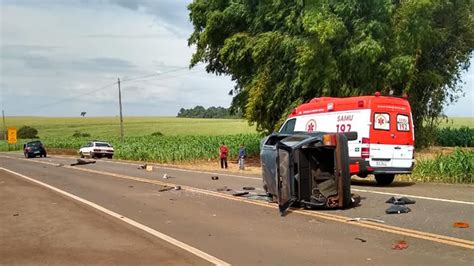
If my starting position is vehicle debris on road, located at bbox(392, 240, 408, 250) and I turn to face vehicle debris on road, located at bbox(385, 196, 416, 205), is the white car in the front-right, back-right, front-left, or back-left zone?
front-left

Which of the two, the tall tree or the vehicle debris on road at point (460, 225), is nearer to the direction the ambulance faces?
the tall tree

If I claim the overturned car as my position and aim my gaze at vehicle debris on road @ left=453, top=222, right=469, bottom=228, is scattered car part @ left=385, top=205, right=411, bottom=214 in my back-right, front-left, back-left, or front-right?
front-left

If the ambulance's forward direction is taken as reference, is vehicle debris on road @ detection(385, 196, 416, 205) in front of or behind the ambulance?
behind

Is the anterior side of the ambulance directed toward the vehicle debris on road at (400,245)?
no

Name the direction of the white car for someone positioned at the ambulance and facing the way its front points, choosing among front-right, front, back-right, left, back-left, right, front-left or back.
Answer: front

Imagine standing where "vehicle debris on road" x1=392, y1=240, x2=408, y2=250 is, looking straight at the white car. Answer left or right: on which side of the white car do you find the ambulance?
right

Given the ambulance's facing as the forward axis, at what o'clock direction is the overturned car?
The overturned car is roughly at 8 o'clock from the ambulance.

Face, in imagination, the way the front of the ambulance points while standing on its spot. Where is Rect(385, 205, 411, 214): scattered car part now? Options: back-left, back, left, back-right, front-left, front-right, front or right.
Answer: back-left

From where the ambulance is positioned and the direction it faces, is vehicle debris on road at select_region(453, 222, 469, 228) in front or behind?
behind

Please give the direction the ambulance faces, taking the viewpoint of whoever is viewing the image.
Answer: facing away from the viewer and to the left of the viewer

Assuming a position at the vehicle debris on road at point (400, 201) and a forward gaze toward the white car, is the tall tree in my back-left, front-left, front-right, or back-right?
front-right

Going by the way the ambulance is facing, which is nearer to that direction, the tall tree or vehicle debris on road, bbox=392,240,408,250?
the tall tree
